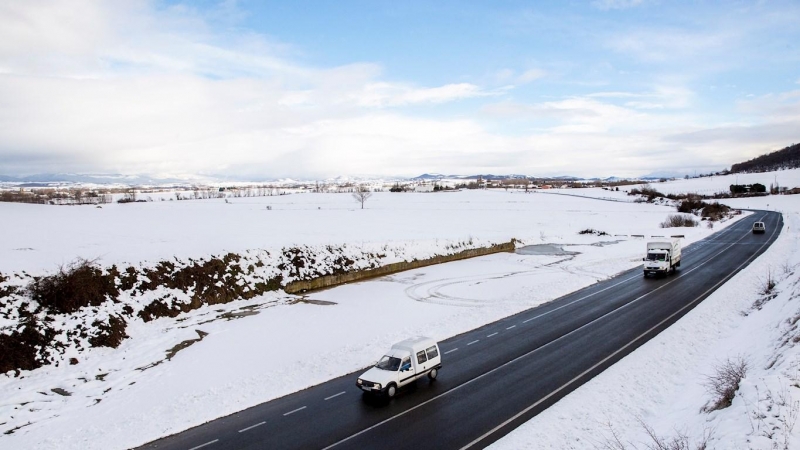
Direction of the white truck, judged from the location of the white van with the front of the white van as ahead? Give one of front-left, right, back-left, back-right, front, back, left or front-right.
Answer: back

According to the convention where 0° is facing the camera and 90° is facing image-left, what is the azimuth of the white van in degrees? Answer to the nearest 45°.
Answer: approximately 45°

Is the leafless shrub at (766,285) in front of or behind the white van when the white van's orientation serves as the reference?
behind

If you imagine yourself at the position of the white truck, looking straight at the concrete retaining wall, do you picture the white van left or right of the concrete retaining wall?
left

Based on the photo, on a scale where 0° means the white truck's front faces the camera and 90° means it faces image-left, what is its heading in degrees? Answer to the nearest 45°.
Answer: approximately 45°

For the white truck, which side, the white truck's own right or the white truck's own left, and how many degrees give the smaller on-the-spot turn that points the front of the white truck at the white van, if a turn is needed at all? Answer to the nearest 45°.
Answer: approximately 45° to the white truck's own left
